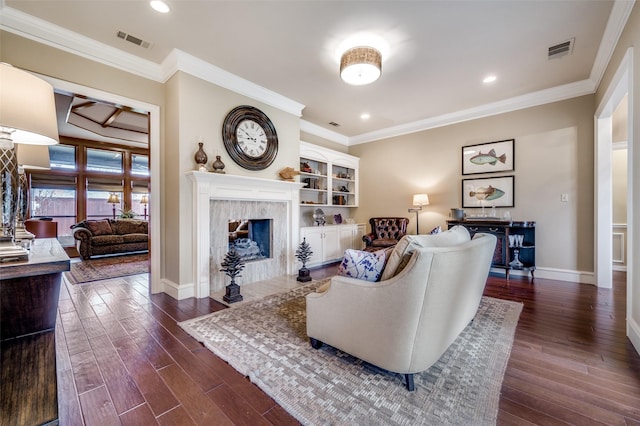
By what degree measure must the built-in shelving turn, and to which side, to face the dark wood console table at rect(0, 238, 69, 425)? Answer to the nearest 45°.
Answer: approximately 45° to its right

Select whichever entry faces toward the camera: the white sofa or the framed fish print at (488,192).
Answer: the framed fish print

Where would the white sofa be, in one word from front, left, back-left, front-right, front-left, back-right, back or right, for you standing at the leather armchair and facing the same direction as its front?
front-left

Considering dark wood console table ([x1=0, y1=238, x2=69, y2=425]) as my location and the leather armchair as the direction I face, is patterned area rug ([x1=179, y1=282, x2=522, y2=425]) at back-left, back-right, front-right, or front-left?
front-right

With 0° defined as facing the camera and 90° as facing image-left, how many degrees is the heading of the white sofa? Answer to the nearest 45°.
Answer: approximately 135°

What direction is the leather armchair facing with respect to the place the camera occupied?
facing the viewer and to the left of the viewer

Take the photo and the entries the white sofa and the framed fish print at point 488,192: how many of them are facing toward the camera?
1

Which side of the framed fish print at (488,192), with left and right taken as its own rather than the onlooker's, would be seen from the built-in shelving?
right

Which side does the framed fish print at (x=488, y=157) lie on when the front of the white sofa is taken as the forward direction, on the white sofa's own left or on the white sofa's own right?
on the white sofa's own right

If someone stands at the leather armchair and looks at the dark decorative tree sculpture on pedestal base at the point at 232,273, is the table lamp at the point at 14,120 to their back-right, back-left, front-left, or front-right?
front-left

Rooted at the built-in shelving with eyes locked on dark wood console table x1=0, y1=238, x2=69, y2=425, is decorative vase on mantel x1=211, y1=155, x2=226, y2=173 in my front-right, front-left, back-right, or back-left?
front-right

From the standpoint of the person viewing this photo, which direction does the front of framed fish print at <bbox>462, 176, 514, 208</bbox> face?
facing the viewer

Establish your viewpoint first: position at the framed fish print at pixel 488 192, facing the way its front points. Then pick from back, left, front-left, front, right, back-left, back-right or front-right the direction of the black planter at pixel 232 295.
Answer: front-right

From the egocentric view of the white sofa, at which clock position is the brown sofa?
The brown sofa is roughly at 11 o'clock from the white sofa.

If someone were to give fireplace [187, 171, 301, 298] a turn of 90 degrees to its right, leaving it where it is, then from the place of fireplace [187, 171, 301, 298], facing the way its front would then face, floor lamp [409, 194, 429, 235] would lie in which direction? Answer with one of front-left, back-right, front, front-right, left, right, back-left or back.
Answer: back-left
